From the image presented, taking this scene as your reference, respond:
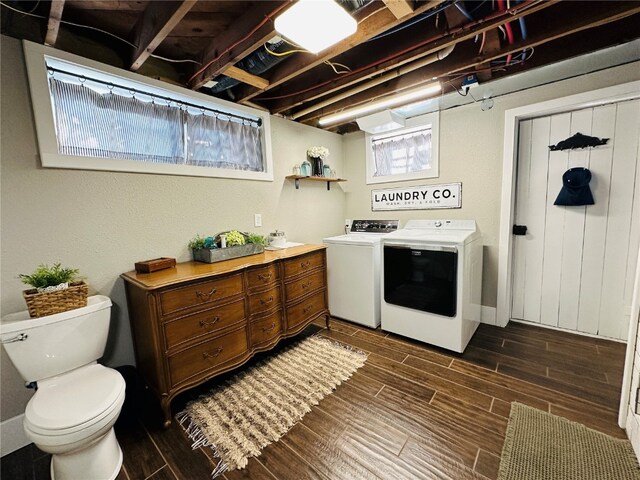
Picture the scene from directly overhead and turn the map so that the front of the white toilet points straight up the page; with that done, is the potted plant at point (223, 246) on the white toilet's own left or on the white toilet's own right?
on the white toilet's own left

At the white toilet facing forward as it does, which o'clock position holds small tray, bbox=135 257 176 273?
The small tray is roughly at 8 o'clock from the white toilet.

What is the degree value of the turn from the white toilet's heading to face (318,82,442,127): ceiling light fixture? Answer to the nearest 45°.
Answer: approximately 90° to its left

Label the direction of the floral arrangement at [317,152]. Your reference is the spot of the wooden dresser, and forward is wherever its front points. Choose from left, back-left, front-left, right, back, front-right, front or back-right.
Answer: left

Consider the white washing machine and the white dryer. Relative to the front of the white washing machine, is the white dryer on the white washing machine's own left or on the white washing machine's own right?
on the white washing machine's own left

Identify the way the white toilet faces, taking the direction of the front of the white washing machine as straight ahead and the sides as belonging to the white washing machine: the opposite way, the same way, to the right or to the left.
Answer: to the left

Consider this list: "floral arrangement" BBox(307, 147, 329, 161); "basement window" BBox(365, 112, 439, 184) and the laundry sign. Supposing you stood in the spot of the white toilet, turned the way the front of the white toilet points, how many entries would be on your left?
3
